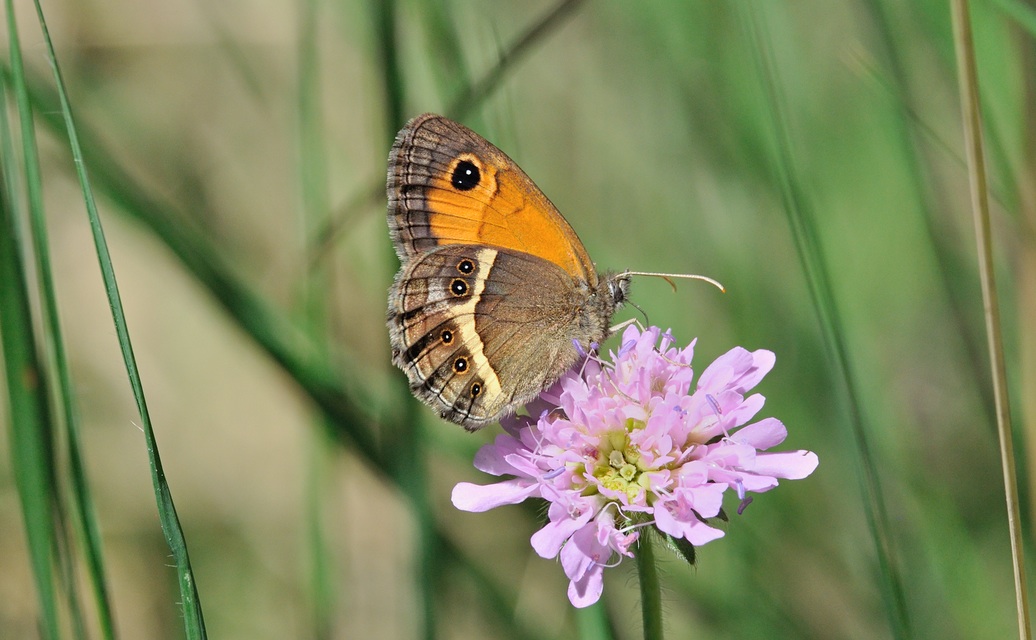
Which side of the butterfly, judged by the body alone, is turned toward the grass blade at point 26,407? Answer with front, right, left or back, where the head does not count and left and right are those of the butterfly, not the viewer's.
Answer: back

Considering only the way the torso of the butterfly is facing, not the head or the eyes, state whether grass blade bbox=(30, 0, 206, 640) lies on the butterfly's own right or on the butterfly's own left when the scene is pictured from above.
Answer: on the butterfly's own right

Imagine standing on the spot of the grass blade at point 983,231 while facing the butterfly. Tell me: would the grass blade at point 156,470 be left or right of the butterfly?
left

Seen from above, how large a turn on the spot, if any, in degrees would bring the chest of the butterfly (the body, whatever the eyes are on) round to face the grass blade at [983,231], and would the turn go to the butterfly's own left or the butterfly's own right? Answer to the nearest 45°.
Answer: approximately 45° to the butterfly's own right

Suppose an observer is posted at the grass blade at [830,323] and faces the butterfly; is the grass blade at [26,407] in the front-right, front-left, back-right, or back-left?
front-left

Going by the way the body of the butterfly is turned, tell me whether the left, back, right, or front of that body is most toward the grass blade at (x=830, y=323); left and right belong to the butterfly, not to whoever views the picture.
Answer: front

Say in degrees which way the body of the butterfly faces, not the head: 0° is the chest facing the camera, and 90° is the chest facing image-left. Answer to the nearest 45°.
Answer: approximately 270°
